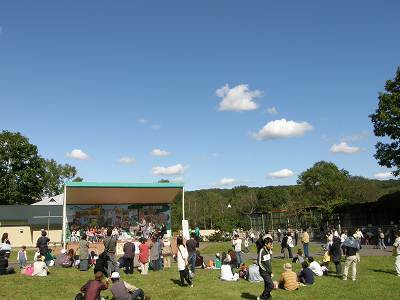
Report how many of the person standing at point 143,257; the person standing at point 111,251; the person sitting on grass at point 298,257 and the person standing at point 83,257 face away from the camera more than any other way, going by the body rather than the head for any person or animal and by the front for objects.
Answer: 3

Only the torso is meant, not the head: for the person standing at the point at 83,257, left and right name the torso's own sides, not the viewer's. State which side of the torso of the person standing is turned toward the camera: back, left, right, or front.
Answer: back

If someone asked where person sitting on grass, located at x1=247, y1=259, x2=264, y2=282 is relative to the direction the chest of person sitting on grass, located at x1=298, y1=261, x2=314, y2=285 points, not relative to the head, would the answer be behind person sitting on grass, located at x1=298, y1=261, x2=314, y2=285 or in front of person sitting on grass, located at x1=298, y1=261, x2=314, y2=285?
in front

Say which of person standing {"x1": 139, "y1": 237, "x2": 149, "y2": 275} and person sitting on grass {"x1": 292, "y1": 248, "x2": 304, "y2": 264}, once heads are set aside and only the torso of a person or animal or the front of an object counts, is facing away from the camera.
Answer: the person standing

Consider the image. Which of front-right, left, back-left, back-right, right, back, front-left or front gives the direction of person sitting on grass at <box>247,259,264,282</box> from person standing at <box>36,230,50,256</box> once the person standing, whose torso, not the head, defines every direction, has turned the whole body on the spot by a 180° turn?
front-left

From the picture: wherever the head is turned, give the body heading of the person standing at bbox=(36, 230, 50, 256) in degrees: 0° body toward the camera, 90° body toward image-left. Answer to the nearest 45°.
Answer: approximately 180°

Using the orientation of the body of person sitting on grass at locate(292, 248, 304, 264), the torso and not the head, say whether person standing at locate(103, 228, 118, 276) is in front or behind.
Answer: in front

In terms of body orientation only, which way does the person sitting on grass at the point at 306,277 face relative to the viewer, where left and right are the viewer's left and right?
facing away from the viewer and to the left of the viewer

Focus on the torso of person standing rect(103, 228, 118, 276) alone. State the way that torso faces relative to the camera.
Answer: away from the camera

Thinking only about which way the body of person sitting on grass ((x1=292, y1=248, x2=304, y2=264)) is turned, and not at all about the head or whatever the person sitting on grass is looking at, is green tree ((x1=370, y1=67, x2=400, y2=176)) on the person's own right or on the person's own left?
on the person's own right

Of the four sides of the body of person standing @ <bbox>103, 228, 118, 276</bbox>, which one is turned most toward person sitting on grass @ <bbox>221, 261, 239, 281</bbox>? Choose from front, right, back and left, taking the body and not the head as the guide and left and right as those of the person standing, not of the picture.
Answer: right

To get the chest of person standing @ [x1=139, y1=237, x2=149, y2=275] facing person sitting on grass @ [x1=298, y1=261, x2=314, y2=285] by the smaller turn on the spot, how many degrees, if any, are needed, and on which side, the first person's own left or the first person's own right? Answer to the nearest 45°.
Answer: approximately 135° to the first person's own right

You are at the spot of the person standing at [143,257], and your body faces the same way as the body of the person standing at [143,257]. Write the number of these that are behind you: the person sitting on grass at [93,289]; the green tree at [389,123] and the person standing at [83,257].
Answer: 1

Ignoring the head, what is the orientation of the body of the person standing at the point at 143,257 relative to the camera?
away from the camera
